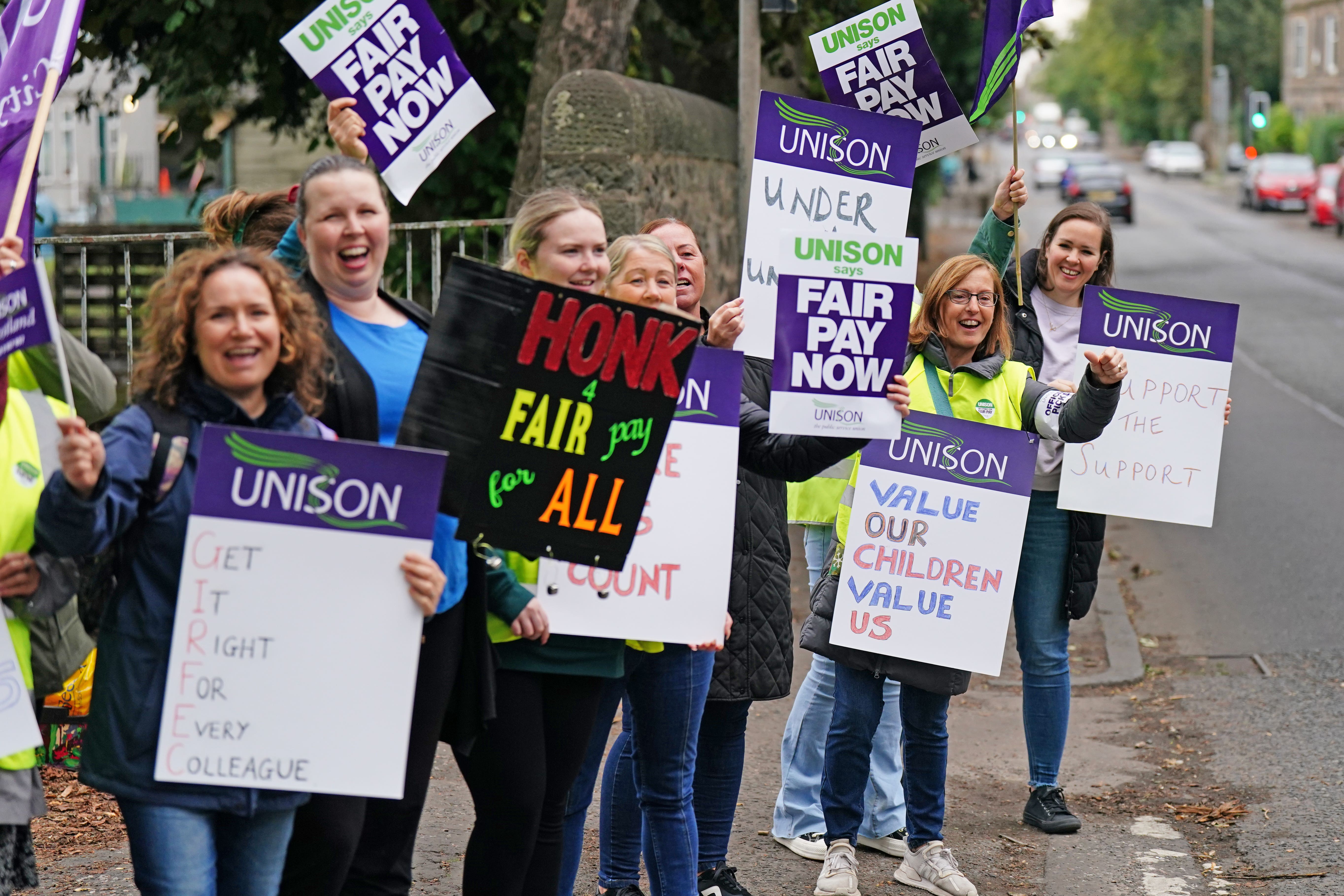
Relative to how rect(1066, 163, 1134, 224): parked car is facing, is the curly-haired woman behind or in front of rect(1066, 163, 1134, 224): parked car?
behind

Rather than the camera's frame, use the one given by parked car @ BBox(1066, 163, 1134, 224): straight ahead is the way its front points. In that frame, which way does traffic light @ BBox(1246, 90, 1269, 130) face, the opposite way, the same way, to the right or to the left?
the opposite way

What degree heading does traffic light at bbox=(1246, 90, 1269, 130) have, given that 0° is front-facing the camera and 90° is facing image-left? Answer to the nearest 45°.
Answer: approximately 0°

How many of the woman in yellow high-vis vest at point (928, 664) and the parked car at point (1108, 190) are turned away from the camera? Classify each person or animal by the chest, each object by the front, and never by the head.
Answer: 1

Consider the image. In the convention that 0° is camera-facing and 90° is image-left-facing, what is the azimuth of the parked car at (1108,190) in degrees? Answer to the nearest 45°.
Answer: approximately 180°

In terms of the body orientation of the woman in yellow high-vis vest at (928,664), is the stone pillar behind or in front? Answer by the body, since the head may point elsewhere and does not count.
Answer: behind

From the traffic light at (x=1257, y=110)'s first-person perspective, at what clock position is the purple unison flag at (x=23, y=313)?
The purple unison flag is roughly at 12 o'clock from the traffic light.

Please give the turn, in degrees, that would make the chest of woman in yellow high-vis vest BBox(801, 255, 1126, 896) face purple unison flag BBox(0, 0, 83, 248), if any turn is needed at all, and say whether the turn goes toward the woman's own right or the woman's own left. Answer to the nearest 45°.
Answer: approximately 45° to the woman's own right

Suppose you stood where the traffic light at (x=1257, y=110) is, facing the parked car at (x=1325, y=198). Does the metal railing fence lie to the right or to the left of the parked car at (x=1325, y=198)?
right

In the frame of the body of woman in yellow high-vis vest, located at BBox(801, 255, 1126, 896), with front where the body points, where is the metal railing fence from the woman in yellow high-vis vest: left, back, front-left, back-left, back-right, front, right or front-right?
back-right
